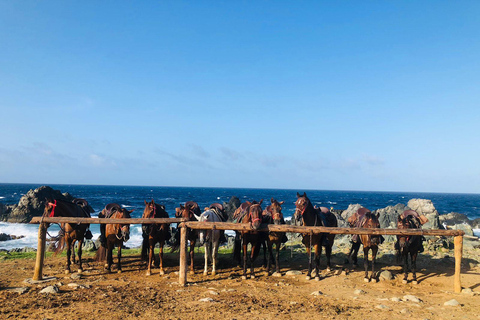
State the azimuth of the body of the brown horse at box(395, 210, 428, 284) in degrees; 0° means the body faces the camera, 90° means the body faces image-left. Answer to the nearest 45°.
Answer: approximately 0°

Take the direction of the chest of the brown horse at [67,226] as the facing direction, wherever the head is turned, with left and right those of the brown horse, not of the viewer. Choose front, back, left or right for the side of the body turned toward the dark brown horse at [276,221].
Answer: left

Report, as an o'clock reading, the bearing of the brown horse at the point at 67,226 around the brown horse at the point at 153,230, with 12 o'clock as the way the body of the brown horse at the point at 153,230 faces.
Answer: the brown horse at the point at 67,226 is roughly at 2 o'clock from the brown horse at the point at 153,230.

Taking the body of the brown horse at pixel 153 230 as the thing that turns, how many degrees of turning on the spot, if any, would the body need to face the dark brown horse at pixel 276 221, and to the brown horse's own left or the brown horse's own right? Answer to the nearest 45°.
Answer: approximately 135° to the brown horse's own left

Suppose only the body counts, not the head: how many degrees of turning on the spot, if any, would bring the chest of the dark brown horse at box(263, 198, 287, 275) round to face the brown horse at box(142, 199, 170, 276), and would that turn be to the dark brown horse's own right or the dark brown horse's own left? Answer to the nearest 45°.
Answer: approximately 90° to the dark brown horse's own right

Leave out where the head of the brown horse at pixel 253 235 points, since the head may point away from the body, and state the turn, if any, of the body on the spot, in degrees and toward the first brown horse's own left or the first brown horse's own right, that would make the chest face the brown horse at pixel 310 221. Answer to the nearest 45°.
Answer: approximately 45° to the first brown horse's own left

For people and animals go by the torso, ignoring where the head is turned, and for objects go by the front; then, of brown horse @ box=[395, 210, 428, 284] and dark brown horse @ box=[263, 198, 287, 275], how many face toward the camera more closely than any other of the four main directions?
2

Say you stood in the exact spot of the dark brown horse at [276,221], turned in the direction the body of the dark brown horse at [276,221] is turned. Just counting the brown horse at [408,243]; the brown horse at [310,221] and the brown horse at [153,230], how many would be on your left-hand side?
2
